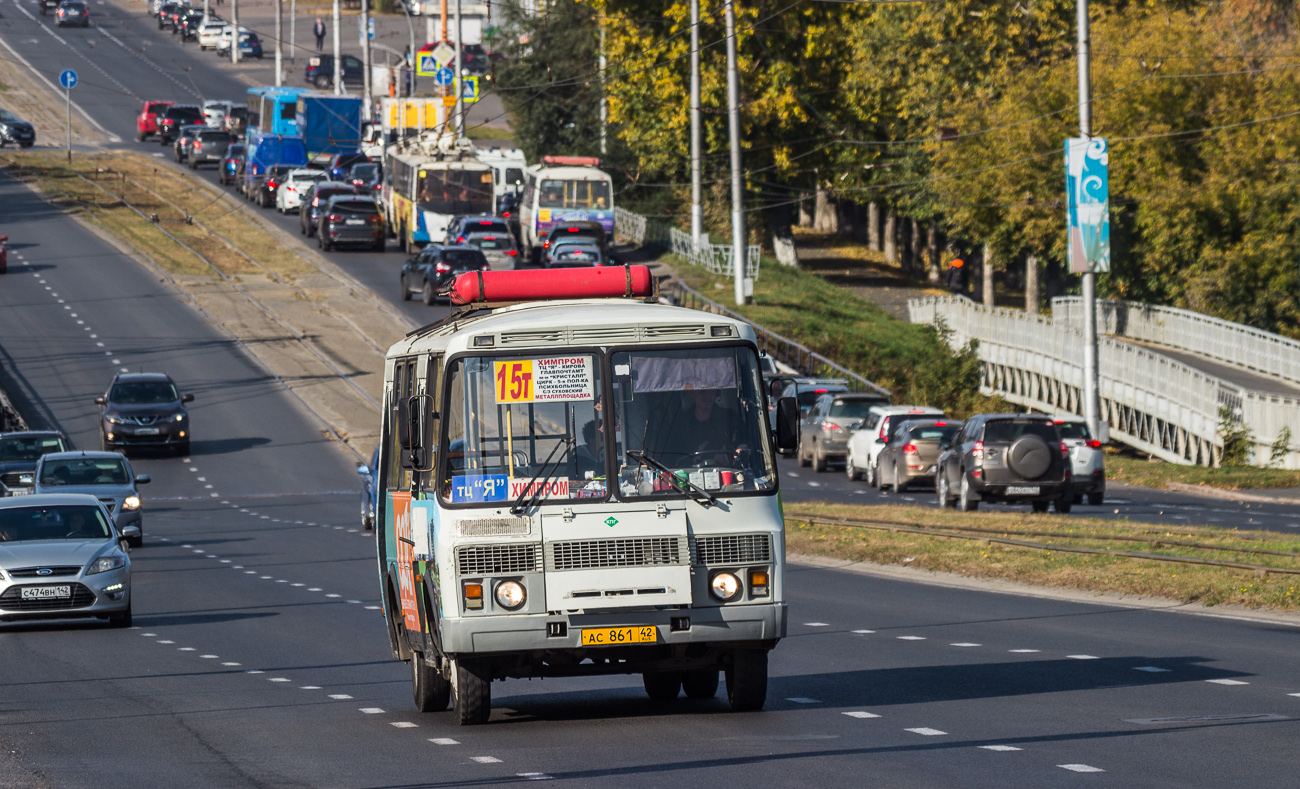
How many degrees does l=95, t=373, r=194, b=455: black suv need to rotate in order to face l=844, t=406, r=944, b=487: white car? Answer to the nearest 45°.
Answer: approximately 45° to its left

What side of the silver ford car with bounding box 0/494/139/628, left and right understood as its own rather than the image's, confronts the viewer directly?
front

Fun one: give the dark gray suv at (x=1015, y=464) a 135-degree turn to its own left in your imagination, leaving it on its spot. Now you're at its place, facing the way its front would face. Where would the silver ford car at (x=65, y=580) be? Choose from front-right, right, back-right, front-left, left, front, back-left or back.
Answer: front

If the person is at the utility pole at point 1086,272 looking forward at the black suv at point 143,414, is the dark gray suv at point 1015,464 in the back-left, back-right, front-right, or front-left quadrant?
front-left

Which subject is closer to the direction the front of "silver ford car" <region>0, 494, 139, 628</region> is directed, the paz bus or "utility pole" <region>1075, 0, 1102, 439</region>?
the paz bus

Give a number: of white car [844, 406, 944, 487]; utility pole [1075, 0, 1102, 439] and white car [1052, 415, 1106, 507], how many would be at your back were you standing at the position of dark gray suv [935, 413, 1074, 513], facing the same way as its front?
0

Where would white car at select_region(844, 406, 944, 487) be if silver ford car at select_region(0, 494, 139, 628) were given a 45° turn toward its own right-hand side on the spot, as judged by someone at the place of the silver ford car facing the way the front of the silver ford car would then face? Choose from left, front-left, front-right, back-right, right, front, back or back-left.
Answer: back

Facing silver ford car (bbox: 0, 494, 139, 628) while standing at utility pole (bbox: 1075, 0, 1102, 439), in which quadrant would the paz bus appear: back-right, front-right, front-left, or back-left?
front-left

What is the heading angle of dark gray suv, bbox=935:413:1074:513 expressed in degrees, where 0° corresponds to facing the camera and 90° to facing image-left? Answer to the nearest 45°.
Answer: approximately 180°

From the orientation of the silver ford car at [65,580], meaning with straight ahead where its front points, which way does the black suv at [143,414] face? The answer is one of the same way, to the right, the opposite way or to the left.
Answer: the same way

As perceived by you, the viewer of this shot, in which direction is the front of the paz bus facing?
facing the viewer

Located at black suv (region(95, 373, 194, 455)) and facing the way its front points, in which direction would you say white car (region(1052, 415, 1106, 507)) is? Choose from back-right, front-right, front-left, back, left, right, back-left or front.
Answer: front-left

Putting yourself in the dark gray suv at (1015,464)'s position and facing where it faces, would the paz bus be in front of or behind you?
behind

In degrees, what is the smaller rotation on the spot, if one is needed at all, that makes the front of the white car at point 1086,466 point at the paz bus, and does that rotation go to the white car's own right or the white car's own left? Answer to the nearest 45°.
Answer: approximately 180°

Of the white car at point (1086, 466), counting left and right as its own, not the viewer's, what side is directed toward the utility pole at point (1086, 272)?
front

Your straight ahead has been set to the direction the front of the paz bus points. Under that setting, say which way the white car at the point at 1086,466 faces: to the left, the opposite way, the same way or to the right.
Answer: the opposite way

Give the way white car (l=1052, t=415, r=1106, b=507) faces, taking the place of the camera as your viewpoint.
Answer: facing away from the viewer

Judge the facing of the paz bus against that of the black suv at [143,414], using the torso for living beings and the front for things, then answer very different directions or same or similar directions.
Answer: same or similar directions
